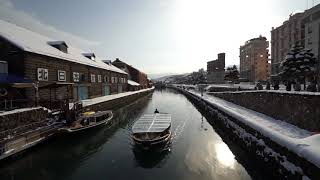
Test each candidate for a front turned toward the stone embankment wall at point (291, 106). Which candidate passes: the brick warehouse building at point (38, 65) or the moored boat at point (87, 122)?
the brick warehouse building

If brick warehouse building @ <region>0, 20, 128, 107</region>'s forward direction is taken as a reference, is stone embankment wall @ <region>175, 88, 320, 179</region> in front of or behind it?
in front

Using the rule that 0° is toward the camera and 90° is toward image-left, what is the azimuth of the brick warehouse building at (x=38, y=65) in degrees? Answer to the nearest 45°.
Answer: approximately 315°

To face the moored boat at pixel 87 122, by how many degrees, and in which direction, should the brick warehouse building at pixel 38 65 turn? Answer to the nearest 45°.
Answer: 0° — it already faces it

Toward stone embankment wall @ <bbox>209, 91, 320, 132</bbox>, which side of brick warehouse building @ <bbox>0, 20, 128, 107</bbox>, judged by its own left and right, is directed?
front
